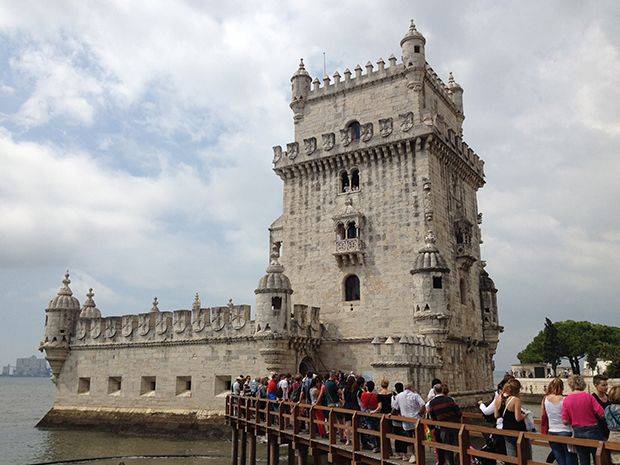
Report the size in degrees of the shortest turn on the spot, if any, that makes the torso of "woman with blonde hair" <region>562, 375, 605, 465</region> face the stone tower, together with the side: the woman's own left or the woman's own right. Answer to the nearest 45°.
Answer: approximately 45° to the woman's own left

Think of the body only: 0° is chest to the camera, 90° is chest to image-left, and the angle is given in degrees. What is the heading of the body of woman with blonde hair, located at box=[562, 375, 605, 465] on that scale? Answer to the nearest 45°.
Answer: approximately 180°
